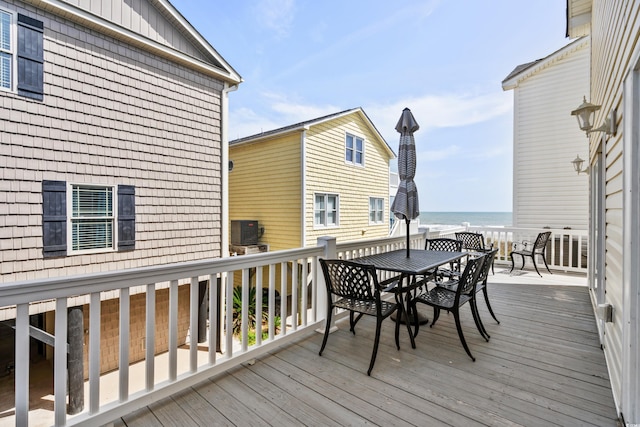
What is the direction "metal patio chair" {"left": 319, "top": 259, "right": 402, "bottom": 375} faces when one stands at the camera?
facing away from the viewer and to the right of the viewer

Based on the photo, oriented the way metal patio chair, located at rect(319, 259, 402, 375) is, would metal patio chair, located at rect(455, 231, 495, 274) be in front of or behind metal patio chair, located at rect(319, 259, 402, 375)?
in front

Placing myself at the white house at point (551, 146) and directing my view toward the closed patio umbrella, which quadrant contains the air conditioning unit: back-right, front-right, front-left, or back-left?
front-right

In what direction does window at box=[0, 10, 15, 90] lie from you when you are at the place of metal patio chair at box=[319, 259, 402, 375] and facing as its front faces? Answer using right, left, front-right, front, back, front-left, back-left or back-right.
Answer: back-left

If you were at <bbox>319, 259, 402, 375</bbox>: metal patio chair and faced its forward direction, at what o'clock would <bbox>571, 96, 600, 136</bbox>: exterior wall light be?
The exterior wall light is roughly at 1 o'clock from the metal patio chair.

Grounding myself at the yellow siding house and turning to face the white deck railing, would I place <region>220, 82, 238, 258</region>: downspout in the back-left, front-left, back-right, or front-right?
front-right

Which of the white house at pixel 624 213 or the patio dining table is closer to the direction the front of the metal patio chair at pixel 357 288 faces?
the patio dining table

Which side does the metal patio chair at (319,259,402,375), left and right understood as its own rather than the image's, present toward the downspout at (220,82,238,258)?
left

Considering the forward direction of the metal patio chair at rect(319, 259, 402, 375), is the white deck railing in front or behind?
behind

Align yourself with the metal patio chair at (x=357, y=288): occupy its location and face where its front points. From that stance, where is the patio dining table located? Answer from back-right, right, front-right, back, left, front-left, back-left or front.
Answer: front

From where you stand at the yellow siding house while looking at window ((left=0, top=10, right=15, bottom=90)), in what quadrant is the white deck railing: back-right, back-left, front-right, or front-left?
front-left
